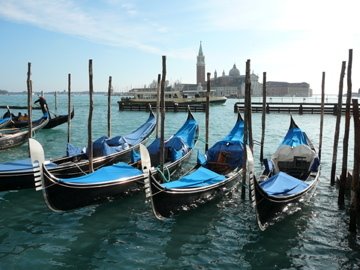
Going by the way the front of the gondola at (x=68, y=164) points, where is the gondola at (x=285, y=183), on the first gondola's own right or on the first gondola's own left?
on the first gondola's own left

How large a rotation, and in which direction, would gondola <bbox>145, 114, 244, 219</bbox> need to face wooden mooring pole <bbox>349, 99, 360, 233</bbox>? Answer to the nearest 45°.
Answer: approximately 90° to its left

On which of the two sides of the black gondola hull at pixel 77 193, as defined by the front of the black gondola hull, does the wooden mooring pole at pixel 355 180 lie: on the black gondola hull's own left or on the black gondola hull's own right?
on the black gondola hull's own left

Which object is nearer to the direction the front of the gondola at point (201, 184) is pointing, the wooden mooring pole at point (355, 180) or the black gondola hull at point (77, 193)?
the black gondola hull

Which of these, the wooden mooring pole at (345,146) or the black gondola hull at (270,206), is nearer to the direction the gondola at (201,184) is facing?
the black gondola hull

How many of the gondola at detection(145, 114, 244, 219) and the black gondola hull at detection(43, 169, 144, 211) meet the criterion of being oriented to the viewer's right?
0

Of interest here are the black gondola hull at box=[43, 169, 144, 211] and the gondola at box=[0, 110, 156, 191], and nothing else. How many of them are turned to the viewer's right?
0

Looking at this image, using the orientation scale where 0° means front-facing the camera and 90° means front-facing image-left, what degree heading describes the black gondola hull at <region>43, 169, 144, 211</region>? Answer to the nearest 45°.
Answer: approximately 45°

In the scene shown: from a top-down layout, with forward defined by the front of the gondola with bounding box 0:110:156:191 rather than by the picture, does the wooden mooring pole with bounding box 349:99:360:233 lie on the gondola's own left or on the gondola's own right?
on the gondola's own left

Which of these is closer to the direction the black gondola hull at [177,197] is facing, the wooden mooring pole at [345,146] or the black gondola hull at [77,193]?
the black gondola hull

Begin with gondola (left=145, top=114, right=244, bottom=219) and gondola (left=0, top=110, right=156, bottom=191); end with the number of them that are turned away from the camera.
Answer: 0

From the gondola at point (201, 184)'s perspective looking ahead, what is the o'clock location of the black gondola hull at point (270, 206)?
The black gondola hull is roughly at 9 o'clock from the gondola.

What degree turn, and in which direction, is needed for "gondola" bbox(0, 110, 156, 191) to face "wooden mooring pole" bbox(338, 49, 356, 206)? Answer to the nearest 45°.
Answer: approximately 90° to its left

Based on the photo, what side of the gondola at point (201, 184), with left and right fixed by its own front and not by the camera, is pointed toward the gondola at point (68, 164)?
right
